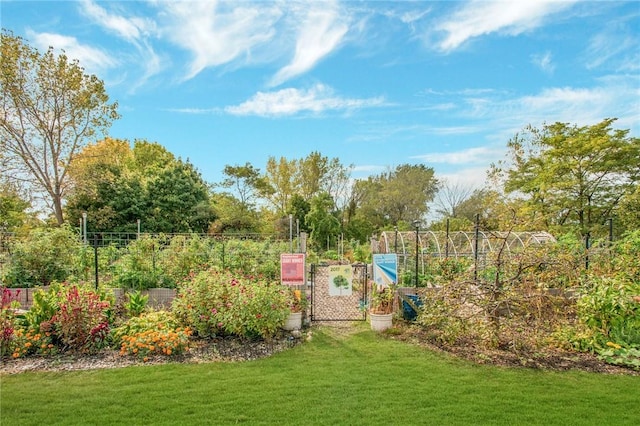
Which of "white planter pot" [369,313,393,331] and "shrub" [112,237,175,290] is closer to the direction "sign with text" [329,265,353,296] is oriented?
the white planter pot

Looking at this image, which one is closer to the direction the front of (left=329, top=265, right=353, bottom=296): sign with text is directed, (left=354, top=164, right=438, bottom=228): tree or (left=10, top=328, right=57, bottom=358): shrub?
the shrub

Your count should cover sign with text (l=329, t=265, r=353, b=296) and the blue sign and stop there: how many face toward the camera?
2

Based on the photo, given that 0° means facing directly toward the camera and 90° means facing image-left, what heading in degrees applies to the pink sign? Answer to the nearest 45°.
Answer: approximately 0°

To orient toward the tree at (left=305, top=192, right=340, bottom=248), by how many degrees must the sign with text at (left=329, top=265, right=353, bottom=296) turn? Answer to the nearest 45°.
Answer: approximately 180°

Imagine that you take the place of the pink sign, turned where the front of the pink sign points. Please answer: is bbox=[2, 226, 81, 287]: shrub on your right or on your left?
on your right

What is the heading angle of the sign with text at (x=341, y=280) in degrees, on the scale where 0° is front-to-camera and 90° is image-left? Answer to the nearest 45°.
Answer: approximately 0°

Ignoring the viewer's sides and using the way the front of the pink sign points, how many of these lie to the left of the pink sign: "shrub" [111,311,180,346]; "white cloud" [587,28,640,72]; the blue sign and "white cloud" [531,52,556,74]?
3

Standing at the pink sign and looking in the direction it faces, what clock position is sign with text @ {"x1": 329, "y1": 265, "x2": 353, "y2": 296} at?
The sign with text is roughly at 9 o'clock from the pink sign.

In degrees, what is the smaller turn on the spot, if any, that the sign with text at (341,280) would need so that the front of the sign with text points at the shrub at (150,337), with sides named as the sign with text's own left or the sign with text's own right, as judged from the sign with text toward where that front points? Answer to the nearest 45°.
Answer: approximately 45° to the sign with text's own right
